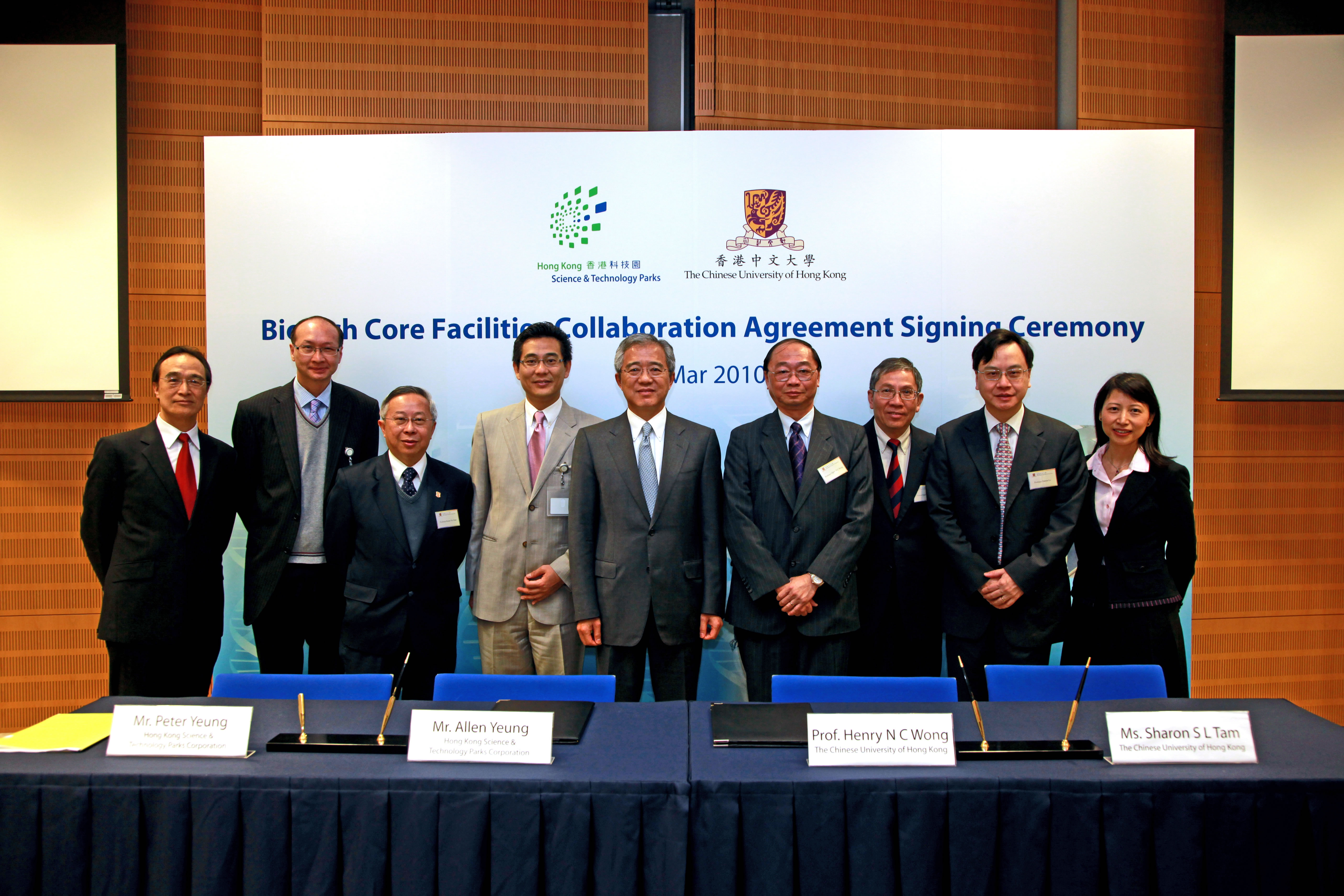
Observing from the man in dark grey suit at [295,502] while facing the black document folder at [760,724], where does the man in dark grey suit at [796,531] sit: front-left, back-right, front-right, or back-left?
front-left

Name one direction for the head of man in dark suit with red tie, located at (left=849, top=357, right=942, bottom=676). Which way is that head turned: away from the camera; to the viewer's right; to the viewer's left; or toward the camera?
toward the camera

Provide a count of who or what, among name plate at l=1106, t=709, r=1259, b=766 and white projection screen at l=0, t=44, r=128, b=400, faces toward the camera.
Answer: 2

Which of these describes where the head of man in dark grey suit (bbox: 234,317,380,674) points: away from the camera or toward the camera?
toward the camera

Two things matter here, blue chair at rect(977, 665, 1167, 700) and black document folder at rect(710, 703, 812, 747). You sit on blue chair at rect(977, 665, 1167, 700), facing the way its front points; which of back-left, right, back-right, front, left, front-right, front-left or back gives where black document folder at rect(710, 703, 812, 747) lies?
front-right

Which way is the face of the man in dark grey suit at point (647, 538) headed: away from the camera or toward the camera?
toward the camera

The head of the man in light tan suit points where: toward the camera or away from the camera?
toward the camera

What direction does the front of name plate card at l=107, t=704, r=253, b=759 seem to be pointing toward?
toward the camera

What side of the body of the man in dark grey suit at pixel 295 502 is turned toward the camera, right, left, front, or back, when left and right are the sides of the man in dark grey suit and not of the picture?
front

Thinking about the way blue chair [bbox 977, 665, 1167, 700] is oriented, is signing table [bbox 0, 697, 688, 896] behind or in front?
in front

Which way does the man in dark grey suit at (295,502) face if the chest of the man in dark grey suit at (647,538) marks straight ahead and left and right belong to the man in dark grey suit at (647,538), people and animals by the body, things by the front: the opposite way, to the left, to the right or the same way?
the same way

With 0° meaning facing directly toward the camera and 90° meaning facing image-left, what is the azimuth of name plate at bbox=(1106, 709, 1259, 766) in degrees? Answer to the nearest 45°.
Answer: approximately 0°

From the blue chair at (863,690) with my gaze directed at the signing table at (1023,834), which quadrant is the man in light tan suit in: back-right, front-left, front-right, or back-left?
back-right

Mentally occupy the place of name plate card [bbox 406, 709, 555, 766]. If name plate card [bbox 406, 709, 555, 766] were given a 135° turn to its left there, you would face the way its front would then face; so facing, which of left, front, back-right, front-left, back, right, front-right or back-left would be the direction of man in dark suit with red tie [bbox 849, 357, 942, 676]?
front

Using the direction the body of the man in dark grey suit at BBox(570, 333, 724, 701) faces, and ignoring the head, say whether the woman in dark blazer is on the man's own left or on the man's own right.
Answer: on the man's own left

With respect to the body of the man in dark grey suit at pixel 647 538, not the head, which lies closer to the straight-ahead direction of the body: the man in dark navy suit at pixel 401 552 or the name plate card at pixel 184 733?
the name plate card

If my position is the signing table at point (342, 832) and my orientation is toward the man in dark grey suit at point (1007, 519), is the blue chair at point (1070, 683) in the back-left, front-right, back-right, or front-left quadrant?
front-right

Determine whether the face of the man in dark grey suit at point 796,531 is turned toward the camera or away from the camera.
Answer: toward the camera
